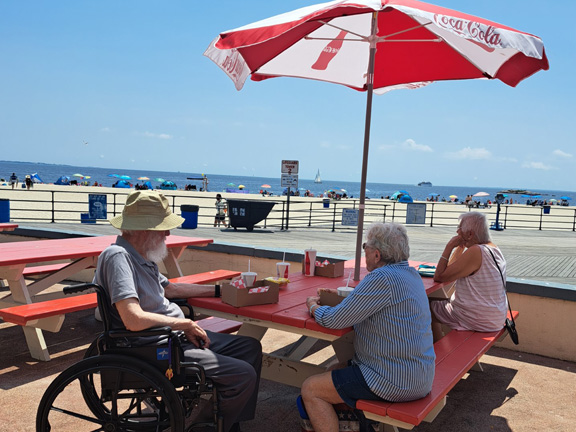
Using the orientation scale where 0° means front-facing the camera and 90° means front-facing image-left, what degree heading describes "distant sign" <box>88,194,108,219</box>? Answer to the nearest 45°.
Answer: approximately 0°

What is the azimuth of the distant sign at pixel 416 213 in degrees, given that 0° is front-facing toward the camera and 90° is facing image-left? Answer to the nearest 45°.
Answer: approximately 0°

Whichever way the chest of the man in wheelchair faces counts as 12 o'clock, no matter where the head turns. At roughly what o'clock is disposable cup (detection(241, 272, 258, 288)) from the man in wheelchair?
The disposable cup is roughly at 11 o'clock from the man in wheelchair.

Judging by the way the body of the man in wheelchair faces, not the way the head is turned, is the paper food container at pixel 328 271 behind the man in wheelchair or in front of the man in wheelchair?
in front

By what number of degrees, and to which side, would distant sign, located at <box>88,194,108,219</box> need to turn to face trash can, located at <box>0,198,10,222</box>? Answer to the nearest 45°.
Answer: approximately 45° to its right

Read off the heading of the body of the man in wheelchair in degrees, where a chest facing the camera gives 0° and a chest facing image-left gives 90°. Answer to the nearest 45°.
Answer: approximately 270°

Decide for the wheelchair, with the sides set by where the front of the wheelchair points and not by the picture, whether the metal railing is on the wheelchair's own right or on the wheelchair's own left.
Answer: on the wheelchair's own left

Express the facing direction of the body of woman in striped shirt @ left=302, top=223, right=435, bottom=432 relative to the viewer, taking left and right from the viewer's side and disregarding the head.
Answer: facing away from the viewer and to the left of the viewer

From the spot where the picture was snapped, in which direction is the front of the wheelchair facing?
facing to the right of the viewer
